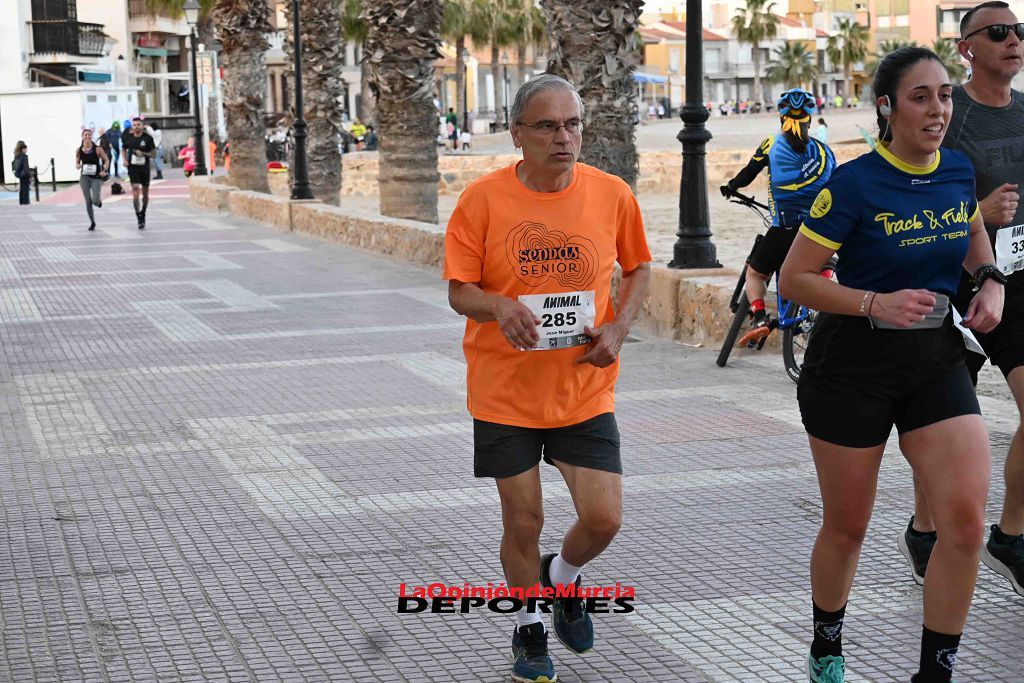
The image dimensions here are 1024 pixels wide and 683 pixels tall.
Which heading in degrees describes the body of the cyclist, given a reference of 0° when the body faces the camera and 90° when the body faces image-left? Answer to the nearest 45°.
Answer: approximately 135°

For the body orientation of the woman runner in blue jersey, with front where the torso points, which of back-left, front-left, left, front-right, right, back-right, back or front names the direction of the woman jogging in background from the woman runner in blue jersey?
back

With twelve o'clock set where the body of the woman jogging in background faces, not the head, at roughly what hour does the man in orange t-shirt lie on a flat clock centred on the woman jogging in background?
The man in orange t-shirt is roughly at 12 o'clock from the woman jogging in background.

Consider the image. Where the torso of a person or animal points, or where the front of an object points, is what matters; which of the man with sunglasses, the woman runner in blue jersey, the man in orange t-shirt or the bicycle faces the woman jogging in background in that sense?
the bicycle

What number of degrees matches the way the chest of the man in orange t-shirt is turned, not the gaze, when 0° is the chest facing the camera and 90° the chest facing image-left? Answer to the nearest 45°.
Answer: approximately 0°

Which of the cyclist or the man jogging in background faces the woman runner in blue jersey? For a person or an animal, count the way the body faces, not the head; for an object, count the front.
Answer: the man jogging in background
